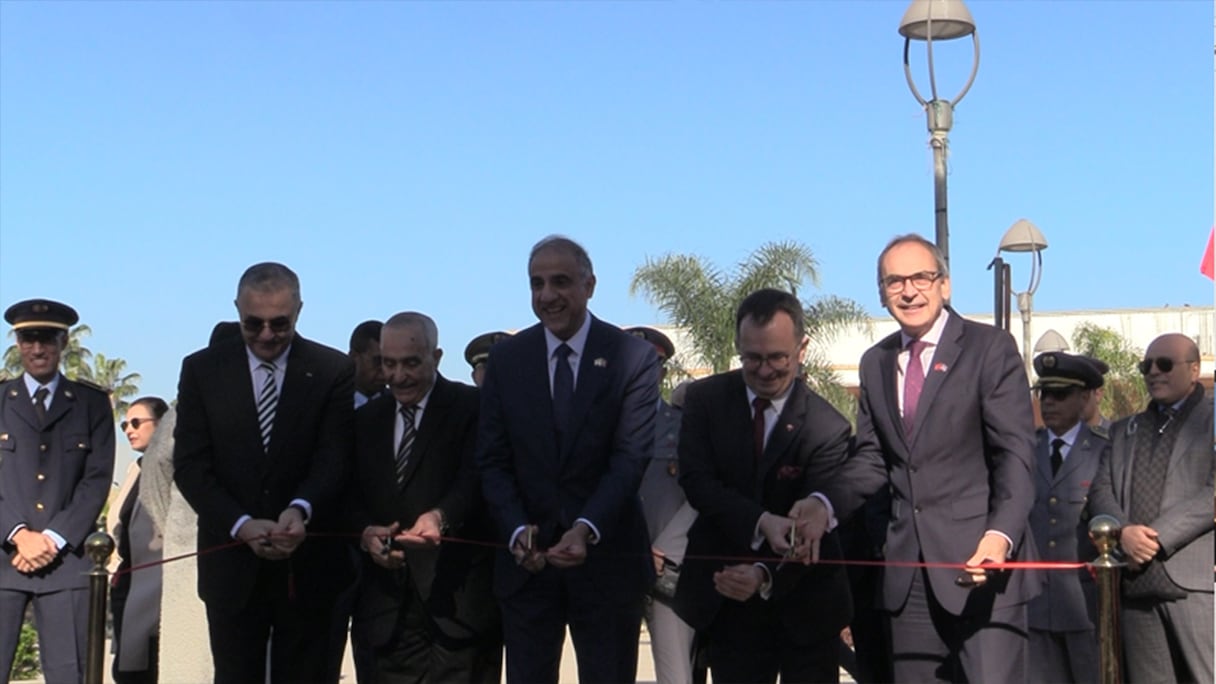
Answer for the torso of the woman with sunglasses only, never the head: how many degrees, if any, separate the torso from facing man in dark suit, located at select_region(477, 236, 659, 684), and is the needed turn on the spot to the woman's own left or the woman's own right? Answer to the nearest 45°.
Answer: approximately 90° to the woman's own left

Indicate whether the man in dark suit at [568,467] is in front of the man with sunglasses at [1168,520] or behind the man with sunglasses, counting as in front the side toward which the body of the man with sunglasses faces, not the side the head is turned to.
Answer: in front

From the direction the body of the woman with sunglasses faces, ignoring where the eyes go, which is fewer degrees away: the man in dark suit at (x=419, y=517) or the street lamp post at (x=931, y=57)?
the man in dark suit

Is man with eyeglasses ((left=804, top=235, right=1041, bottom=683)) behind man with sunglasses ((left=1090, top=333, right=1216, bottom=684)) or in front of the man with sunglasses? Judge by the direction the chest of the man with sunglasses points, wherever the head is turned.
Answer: in front
